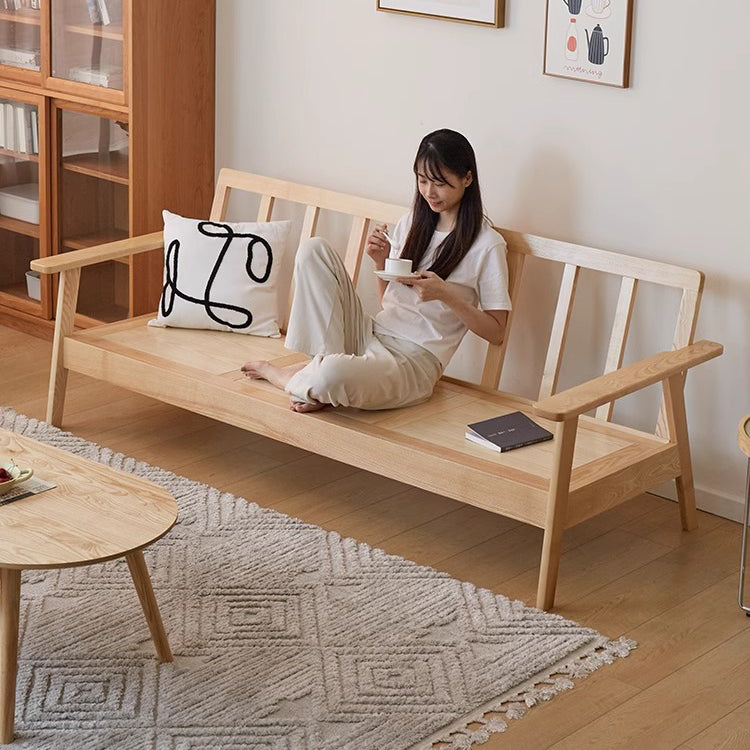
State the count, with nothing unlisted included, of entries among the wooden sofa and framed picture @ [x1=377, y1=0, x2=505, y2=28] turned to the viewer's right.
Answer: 0

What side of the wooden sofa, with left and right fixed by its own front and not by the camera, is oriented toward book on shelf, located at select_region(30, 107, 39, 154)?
right

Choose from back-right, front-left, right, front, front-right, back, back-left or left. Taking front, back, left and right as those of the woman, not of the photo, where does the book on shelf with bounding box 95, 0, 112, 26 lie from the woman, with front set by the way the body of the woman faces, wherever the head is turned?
right

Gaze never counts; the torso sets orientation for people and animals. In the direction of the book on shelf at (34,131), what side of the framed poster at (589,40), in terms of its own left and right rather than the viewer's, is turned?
right

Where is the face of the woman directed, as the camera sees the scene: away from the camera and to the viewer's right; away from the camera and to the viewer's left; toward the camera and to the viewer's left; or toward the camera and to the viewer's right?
toward the camera and to the viewer's left

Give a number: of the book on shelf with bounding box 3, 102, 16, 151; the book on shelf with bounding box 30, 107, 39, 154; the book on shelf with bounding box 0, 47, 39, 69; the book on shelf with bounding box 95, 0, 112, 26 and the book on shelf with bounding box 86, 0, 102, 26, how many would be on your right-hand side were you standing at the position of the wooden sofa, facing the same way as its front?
5

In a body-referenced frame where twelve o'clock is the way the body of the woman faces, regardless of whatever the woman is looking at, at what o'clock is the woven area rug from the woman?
The woven area rug is roughly at 11 o'clock from the woman.

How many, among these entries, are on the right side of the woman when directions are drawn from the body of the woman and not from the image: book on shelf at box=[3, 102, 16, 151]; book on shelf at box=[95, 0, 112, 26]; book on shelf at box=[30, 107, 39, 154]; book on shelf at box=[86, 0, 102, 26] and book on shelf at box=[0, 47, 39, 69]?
5

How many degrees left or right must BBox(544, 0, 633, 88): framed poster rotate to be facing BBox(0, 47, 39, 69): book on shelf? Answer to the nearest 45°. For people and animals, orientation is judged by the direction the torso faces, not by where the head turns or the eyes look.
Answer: approximately 90° to its right

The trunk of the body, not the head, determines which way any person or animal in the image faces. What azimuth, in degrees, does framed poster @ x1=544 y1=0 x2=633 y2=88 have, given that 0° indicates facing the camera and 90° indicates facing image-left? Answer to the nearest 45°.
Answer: approximately 45°

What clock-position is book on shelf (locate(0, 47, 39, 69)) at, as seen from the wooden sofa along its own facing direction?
The book on shelf is roughly at 3 o'clock from the wooden sofa.

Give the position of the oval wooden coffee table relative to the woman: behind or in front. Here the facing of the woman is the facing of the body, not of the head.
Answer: in front

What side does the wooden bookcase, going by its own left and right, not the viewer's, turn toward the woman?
left

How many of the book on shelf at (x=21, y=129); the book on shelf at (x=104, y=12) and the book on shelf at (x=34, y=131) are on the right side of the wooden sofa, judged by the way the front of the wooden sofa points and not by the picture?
3

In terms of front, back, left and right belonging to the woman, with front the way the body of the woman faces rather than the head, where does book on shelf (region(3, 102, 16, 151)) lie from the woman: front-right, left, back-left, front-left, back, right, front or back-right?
right

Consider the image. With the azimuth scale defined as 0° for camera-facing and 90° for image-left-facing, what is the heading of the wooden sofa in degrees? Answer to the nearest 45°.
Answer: approximately 45°
